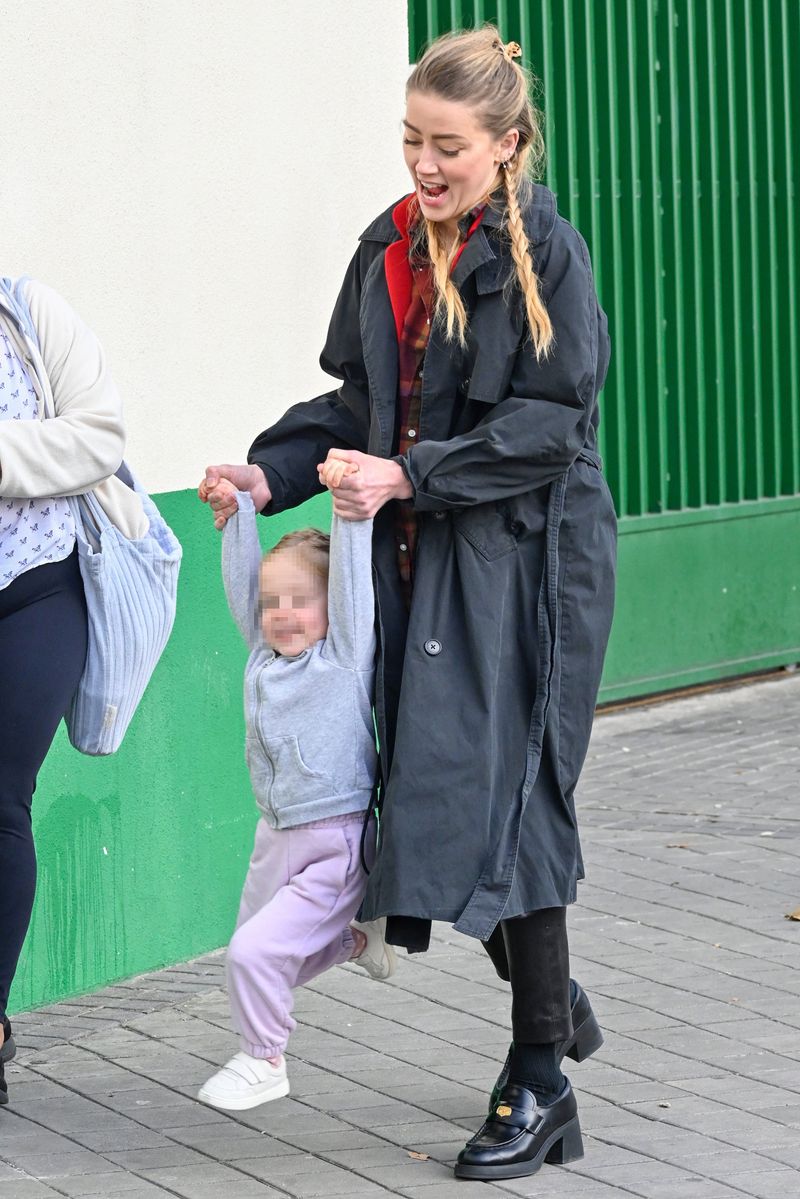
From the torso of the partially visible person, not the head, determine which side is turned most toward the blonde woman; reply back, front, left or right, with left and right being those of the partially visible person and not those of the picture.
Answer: left

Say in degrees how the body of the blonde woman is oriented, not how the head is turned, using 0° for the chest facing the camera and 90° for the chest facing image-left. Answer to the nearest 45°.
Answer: approximately 45°

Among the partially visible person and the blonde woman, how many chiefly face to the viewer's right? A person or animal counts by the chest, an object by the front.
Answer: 0

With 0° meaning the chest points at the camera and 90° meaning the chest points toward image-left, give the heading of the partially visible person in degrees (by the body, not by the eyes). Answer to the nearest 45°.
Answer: approximately 45°

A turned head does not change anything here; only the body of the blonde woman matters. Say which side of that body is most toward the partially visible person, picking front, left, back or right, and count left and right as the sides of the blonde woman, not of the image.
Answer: right

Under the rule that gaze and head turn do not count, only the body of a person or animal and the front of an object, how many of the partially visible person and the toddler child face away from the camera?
0

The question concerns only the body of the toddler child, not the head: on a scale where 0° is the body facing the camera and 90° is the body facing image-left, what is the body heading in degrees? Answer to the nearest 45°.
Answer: approximately 45°

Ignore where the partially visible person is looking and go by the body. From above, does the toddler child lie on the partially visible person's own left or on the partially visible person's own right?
on the partially visible person's own left
